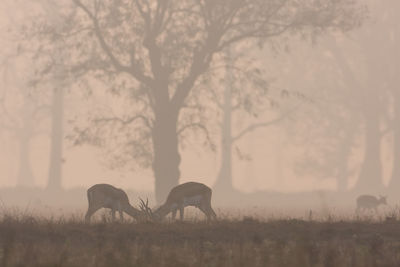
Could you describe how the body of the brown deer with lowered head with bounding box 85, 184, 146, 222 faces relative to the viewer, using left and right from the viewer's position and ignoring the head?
facing to the right of the viewer

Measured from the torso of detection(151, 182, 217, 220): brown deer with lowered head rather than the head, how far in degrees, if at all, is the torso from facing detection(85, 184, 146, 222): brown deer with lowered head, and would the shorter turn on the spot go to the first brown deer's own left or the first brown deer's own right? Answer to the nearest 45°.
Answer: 0° — it already faces it

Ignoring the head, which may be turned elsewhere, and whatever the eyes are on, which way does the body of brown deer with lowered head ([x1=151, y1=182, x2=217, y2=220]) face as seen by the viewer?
to the viewer's left

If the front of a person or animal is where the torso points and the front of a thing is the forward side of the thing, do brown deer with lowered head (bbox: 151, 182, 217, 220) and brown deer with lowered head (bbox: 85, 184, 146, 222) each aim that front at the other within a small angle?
yes

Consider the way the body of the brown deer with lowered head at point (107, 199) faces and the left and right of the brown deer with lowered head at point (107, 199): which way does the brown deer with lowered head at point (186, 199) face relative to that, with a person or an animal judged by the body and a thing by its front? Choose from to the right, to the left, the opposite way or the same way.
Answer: the opposite way

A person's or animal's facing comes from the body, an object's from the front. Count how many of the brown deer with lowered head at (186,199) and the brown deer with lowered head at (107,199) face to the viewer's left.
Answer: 1

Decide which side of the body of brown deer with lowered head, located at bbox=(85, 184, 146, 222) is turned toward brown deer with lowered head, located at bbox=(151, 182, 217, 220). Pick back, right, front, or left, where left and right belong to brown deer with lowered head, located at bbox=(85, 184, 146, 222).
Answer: front
